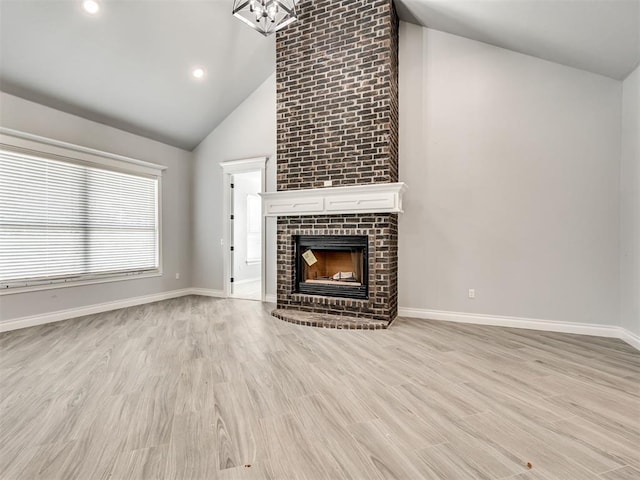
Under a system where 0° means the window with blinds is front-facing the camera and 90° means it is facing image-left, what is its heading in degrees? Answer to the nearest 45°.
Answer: approximately 315°
